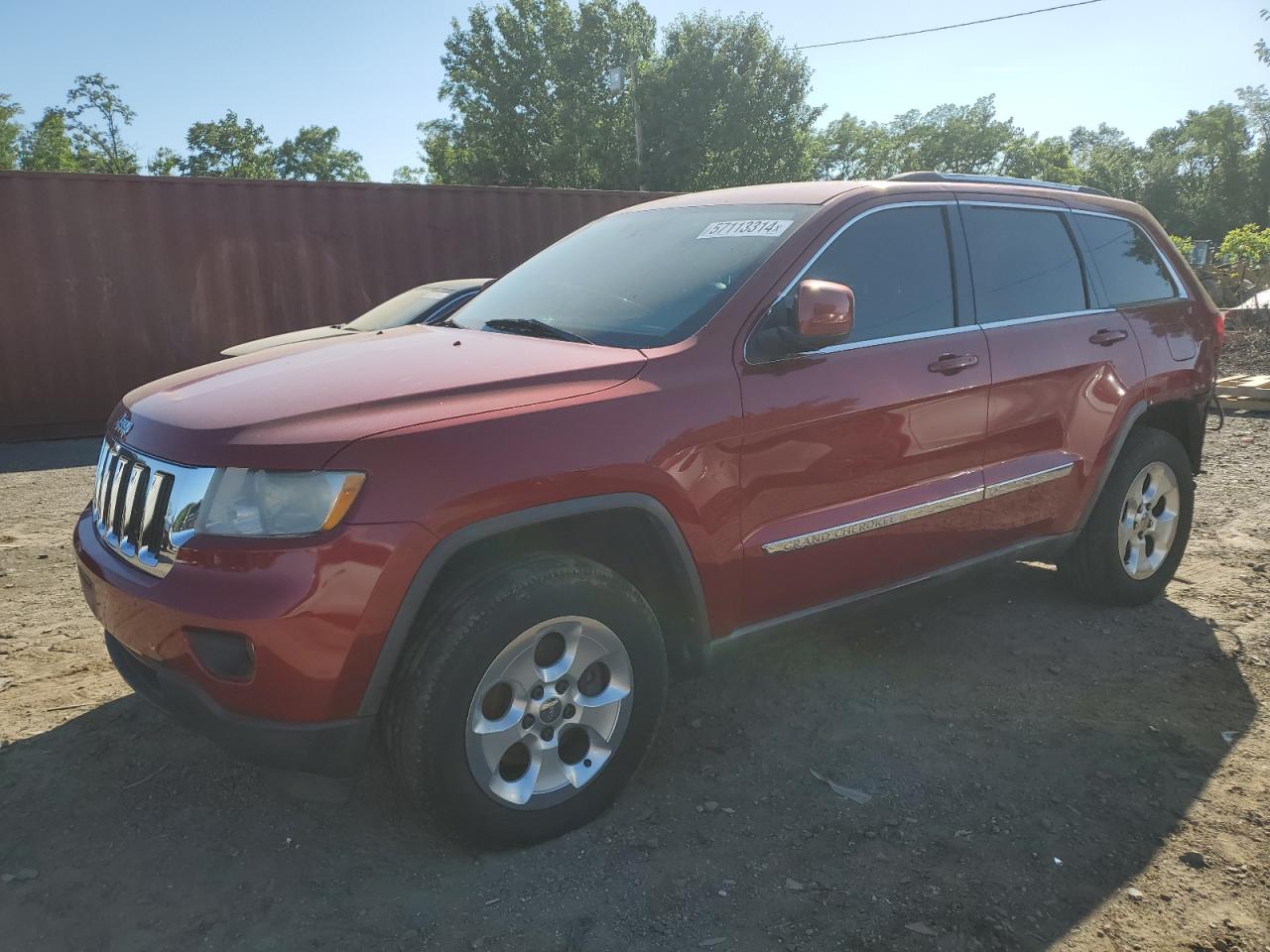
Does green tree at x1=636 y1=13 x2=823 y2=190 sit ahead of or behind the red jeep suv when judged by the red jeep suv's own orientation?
behind

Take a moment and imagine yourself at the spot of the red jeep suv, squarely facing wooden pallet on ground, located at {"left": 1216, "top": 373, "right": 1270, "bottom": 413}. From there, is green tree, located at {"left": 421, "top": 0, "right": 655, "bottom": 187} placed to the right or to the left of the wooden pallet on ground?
left

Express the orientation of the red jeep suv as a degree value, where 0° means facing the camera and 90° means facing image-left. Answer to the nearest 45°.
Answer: approximately 45°

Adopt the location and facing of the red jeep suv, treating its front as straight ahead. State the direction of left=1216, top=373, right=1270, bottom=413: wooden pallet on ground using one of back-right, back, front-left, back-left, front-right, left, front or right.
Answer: back

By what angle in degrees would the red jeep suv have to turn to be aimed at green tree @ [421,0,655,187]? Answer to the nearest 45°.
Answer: approximately 135° to its right
